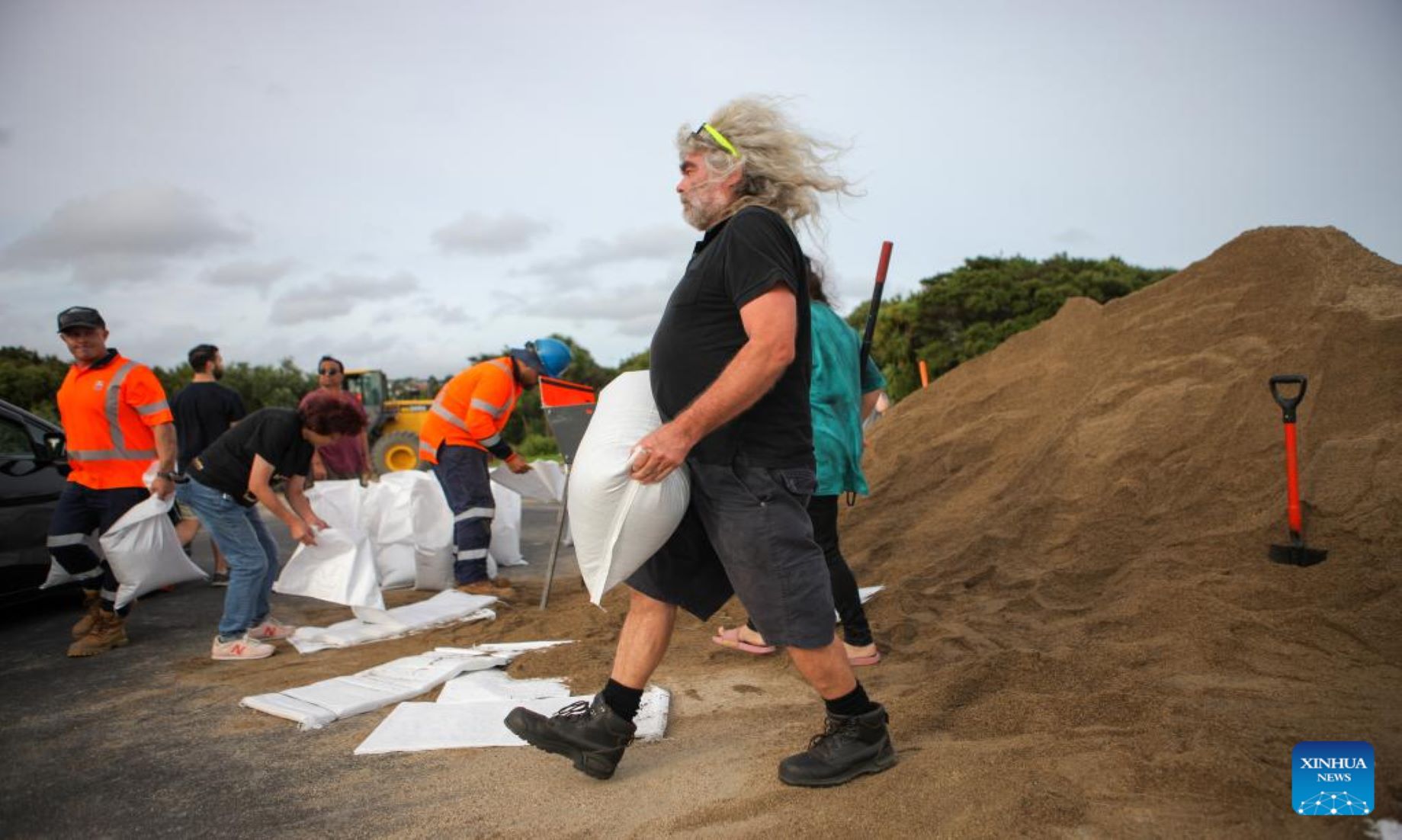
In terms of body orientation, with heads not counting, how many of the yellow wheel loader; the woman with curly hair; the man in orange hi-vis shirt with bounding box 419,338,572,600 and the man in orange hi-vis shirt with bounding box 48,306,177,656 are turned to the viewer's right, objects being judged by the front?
2

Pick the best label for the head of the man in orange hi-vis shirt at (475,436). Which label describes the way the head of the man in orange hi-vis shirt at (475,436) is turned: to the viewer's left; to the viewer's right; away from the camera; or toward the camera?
to the viewer's right

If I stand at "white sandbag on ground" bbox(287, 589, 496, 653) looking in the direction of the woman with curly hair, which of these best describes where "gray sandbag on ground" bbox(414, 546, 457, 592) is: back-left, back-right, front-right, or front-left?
back-right

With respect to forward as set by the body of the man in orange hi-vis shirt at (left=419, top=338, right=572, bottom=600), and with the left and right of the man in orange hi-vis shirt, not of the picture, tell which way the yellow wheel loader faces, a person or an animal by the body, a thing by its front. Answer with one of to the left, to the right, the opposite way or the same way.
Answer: the opposite way

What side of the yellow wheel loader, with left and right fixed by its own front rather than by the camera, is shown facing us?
left

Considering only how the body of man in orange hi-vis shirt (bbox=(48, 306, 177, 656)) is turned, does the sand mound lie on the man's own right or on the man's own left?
on the man's own left

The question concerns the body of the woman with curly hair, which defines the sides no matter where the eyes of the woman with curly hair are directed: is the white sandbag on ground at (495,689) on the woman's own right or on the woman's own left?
on the woman's own right

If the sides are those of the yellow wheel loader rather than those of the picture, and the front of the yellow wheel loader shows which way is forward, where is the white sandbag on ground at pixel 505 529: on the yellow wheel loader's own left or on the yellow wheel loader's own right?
on the yellow wheel loader's own left

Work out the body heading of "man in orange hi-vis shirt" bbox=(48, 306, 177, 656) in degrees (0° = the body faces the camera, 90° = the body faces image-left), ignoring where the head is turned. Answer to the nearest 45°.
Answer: approximately 45°

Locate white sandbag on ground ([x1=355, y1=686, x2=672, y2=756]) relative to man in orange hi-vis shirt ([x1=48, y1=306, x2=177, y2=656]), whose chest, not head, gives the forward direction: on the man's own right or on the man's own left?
on the man's own left

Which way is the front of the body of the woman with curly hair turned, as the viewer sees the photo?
to the viewer's right

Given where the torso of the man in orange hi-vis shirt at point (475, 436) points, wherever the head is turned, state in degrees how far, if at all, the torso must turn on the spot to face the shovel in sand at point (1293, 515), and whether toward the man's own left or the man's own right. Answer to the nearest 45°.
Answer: approximately 45° to the man's own right

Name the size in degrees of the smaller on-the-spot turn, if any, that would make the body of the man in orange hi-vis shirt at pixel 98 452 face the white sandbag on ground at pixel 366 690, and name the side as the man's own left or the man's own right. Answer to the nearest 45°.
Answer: approximately 90° to the man's own left

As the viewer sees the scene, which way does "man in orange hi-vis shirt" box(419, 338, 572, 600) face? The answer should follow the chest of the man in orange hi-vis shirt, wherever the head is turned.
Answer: to the viewer's right

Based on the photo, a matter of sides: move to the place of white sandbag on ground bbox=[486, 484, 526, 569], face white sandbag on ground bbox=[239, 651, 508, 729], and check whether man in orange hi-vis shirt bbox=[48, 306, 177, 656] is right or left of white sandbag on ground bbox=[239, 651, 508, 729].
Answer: right
